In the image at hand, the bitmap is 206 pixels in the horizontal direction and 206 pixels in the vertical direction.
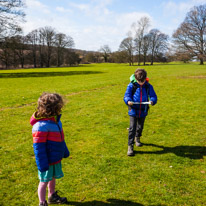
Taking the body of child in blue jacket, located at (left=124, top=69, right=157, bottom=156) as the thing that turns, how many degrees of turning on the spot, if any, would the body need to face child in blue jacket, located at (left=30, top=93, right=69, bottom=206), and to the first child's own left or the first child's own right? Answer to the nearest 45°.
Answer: approximately 45° to the first child's own right

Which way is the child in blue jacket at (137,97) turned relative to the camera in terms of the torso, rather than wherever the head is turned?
toward the camera

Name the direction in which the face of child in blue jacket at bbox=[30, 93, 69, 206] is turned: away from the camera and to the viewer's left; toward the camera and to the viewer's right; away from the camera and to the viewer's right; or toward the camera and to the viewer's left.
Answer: away from the camera and to the viewer's right
